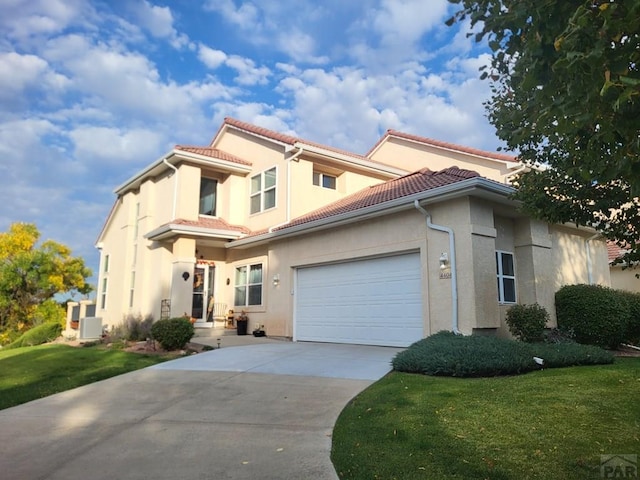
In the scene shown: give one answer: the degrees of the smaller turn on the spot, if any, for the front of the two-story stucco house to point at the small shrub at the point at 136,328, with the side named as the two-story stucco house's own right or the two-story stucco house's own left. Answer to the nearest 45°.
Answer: approximately 45° to the two-story stucco house's own right

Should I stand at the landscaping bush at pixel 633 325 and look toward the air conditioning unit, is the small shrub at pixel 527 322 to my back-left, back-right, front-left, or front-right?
front-left

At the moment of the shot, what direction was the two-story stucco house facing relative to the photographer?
facing the viewer and to the left of the viewer

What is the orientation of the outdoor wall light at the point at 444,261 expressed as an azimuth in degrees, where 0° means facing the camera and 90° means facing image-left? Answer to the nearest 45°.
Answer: approximately 45°

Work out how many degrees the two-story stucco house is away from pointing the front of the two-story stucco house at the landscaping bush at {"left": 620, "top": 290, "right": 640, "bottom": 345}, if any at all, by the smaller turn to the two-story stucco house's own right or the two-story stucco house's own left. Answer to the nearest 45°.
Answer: approximately 135° to the two-story stucco house's own left

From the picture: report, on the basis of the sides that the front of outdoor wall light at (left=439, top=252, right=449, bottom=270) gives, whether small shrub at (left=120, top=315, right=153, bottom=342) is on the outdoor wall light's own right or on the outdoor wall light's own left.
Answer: on the outdoor wall light's own right

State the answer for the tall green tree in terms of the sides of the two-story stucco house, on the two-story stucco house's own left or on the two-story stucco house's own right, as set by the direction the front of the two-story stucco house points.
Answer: on the two-story stucco house's own left

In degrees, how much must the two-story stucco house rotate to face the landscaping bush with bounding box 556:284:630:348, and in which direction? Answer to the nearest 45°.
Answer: approximately 90° to its left
